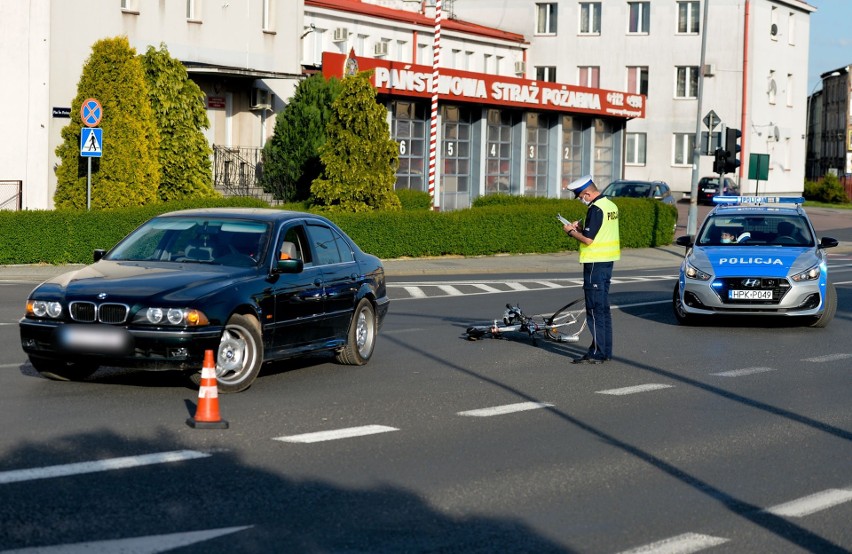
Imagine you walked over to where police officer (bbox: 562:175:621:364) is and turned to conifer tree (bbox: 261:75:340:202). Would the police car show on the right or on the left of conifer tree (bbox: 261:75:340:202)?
right

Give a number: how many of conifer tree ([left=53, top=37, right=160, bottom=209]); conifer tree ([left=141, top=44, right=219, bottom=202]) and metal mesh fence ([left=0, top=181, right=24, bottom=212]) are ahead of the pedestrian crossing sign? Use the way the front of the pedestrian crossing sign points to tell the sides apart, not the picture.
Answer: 0

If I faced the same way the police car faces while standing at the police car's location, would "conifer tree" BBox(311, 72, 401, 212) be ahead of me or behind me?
behind

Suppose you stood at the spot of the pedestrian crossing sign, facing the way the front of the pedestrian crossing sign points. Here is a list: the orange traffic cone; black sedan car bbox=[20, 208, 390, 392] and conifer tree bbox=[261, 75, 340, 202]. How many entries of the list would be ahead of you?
2

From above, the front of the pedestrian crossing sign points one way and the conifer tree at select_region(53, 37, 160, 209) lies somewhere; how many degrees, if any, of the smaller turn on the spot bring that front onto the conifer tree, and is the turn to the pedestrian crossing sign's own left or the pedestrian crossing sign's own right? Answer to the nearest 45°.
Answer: approximately 180°

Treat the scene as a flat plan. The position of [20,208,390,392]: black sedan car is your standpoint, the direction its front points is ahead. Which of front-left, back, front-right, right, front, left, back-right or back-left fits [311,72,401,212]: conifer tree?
back-right

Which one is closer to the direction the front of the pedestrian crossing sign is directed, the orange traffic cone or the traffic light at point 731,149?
the orange traffic cone

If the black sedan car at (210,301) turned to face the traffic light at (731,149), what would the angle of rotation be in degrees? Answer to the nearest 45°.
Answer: approximately 180°

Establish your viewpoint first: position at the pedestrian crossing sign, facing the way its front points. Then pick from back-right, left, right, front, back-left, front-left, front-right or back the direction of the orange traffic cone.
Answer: front

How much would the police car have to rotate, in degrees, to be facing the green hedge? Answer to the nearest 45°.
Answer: approximately 135° to its right

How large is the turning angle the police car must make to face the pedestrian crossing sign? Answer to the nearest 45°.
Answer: approximately 135° to its right

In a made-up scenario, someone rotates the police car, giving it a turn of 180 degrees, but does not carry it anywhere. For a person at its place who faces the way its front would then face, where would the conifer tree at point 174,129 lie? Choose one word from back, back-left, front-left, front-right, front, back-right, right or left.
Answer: front-left

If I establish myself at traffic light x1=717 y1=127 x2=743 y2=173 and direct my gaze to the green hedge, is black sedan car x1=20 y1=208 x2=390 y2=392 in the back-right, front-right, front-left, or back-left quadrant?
front-left

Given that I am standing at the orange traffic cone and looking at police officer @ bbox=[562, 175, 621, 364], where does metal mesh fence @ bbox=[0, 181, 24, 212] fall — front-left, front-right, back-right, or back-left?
front-left

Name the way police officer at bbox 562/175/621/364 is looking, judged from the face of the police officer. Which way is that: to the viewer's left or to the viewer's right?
to the viewer's left

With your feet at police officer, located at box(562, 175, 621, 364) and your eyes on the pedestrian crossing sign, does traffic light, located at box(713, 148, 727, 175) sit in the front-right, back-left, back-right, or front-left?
front-right

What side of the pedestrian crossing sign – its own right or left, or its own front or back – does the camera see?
front

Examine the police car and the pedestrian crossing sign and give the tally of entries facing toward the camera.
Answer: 2

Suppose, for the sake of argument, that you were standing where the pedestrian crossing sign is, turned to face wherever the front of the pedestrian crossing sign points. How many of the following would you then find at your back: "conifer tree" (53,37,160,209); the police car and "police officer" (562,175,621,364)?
1
